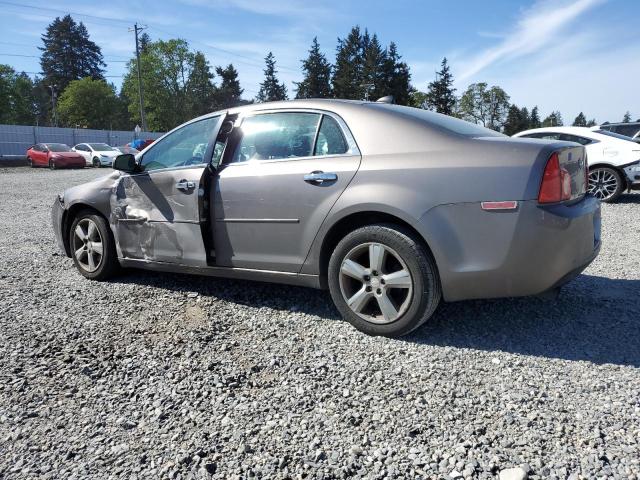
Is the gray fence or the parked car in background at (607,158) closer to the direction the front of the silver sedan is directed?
the gray fence

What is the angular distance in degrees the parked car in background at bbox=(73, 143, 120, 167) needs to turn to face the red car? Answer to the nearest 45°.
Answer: approximately 90° to its right

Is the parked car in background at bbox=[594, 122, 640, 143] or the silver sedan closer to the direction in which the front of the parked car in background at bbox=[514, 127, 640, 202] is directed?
the parked car in background

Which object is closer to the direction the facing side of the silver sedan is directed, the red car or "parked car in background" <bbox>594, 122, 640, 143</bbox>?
the red car

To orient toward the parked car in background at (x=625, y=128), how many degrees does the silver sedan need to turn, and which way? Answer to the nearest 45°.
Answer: approximately 90° to its right

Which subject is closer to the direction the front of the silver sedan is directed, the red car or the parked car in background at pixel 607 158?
the red car

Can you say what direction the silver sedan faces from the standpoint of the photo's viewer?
facing away from the viewer and to the left of the viewer
